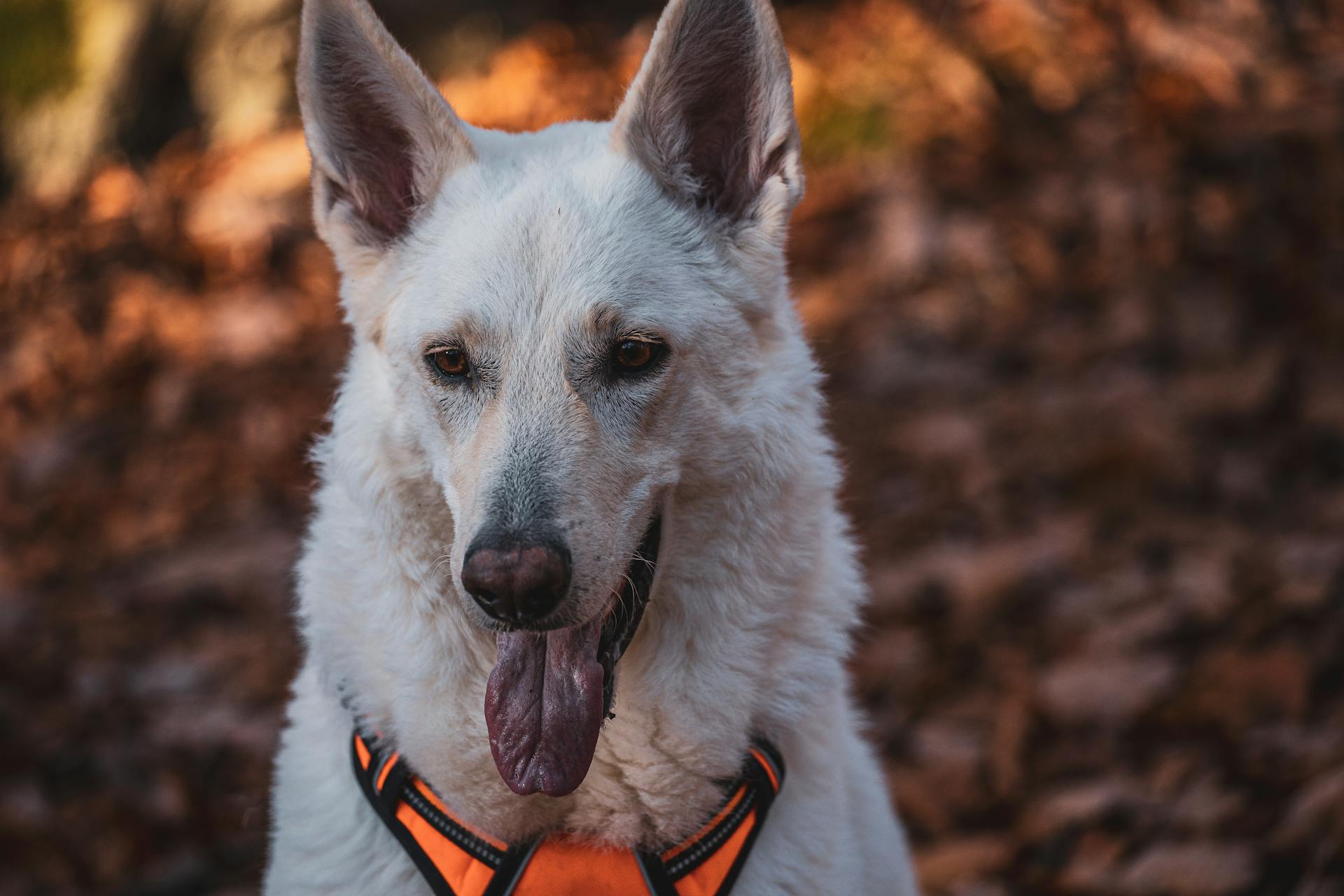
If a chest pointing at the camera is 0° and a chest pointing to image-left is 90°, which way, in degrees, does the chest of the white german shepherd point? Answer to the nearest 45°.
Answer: approximately 0°

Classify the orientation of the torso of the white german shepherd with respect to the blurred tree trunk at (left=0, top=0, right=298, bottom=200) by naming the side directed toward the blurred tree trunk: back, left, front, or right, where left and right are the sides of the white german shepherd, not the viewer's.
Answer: back
